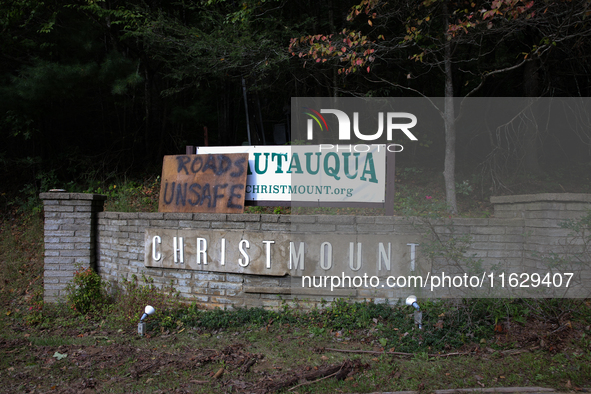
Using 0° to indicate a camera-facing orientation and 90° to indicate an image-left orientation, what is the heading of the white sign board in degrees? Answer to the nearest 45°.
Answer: approximately 0°

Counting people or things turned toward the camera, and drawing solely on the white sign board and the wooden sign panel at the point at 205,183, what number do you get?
2

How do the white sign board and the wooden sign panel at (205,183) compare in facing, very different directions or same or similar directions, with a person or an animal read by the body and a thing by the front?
same or similar directions

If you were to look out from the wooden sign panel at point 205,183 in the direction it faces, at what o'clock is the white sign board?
The white sign board is roughly at 10 o'clock from the wooden sign panel.

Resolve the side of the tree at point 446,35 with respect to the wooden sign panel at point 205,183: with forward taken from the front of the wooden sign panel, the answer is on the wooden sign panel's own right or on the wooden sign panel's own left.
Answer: on the wooden sign panel's own left

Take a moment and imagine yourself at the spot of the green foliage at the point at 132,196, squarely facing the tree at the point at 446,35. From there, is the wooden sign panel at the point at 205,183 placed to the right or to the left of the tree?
right

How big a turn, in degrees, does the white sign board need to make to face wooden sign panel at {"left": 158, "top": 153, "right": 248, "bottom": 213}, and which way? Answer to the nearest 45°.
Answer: approximately 90° to its right

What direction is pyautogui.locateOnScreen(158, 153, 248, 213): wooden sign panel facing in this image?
toward the camera

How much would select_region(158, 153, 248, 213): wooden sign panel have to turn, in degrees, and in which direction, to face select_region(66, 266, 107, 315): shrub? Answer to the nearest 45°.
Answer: approximately 90° to its right

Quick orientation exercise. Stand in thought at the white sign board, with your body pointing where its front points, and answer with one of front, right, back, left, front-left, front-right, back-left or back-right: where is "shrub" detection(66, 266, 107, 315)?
right
